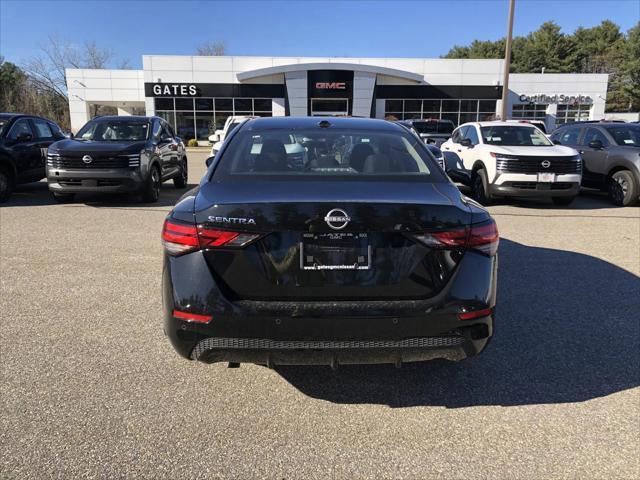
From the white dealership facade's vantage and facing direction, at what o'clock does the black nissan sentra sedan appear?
The black nissan sentra sedan is roughly at 12 o'clock from the white dealership facade.

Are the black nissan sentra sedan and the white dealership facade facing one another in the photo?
yes

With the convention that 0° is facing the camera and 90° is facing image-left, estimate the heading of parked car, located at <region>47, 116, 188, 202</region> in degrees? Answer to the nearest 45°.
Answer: approximately 45°

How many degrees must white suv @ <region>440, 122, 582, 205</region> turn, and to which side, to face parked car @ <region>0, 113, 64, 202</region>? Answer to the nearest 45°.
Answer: approximately 135° to its right

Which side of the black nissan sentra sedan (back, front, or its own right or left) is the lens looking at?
back

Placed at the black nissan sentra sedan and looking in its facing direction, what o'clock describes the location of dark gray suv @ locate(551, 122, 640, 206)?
The dark gray suv is roughly at 1 o'clock from the black nissan sentra sedan.

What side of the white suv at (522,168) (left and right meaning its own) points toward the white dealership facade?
back

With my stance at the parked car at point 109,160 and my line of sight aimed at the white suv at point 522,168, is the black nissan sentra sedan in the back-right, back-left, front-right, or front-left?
front-right

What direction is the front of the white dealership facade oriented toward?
toward the camera

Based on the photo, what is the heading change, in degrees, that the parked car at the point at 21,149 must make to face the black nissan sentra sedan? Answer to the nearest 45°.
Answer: approximately 45° to its left

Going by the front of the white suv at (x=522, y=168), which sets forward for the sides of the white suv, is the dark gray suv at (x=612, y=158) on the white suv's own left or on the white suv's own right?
on the white suv's own left

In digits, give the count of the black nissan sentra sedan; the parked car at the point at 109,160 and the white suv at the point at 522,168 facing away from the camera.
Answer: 1

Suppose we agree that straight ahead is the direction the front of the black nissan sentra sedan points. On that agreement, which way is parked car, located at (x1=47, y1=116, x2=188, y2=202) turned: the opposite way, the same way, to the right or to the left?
the opposite way

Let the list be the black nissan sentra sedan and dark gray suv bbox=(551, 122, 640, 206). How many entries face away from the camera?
1

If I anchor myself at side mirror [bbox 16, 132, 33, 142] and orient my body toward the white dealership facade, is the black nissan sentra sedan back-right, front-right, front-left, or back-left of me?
back-right

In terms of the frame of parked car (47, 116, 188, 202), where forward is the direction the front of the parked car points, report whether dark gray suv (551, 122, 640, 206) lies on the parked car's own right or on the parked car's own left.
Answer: on the parked car's own left
